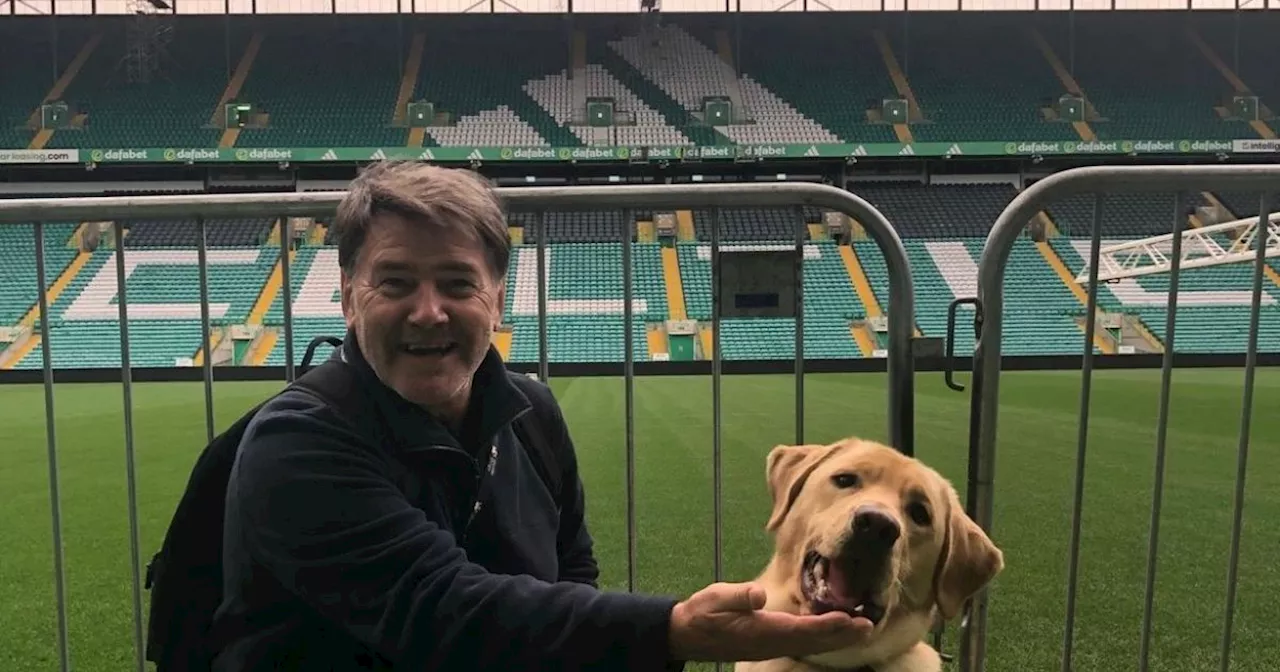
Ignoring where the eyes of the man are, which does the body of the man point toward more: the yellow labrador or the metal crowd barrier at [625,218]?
the yellow labrador

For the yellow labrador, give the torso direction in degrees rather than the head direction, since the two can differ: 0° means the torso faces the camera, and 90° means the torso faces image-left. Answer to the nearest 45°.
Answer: approximately 0°

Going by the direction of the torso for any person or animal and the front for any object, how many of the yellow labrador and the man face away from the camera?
0
